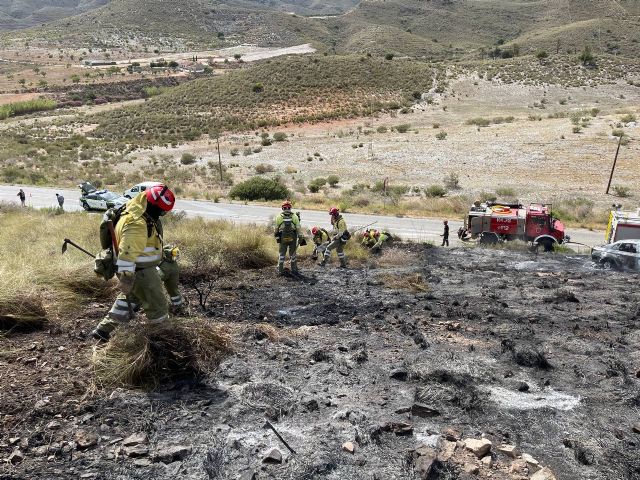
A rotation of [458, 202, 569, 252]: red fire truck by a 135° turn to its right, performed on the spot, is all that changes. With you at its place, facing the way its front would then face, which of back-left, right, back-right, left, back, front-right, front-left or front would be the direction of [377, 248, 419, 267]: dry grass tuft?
front

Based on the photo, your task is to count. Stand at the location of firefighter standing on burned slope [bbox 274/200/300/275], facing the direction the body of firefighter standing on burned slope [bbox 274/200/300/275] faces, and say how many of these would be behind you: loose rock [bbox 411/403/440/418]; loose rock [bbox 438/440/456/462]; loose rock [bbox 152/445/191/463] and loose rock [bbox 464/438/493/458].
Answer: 4

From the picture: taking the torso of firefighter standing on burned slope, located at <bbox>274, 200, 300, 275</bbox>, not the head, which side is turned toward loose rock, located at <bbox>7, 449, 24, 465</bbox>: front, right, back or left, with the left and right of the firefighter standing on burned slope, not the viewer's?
back

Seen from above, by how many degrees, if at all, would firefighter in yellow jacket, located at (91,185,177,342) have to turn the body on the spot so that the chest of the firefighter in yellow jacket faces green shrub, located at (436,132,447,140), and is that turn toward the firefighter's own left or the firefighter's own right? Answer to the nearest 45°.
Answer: approximately 45° to the firefighter's own left

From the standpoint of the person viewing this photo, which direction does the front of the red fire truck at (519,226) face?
facing to the right of the viewer

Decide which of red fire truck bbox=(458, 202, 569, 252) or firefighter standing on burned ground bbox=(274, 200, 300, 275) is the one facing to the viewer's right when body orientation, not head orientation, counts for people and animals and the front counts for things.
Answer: the red fire truck

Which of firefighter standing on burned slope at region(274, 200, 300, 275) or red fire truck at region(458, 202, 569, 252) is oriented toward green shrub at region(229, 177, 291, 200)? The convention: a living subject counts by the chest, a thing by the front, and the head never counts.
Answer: the firefighter standing on burned slope

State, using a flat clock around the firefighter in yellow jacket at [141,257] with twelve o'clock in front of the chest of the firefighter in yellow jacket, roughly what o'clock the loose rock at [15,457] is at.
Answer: The loose rock is roughly at 4 o'clock from the firefighter in yellow jacket.

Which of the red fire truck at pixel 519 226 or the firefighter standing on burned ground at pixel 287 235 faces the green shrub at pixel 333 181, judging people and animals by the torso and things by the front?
the firefighter standing on burned ground

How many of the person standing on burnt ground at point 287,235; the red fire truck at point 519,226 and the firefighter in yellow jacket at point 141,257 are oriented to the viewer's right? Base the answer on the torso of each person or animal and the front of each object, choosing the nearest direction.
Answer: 2

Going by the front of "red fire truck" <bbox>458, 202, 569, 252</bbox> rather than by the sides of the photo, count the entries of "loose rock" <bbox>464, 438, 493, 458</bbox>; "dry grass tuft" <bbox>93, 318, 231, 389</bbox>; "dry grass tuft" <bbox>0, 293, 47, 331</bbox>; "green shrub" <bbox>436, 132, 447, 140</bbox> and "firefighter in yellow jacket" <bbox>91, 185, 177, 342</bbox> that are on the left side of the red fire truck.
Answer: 1

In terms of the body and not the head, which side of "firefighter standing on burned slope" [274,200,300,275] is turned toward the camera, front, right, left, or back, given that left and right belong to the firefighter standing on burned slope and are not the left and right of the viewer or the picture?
back

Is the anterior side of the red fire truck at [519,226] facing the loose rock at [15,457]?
no

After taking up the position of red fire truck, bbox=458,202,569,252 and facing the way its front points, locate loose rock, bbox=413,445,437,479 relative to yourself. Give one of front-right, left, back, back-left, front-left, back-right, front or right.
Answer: right

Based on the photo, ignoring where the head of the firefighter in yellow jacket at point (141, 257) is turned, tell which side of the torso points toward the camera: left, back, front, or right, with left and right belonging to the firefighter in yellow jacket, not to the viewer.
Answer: right

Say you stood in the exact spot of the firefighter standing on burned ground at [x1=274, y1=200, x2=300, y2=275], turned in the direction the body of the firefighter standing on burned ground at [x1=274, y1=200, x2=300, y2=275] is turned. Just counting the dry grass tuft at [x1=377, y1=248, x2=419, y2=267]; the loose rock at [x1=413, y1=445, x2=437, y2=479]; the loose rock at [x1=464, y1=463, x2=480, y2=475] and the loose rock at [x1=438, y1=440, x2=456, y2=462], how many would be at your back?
3

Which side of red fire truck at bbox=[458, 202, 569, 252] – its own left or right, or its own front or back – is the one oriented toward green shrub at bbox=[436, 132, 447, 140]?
left

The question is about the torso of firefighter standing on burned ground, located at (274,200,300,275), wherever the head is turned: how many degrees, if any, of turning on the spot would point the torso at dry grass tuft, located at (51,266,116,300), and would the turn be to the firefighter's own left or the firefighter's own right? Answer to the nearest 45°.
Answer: approximately 135° to the firefighter's own left

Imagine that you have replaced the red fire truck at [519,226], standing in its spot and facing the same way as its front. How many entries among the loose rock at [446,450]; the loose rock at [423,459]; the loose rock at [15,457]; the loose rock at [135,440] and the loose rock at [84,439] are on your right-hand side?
5
